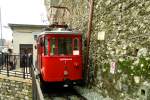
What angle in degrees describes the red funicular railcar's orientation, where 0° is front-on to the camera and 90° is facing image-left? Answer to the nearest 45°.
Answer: approximately 0°

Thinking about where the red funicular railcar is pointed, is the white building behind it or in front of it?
behind
